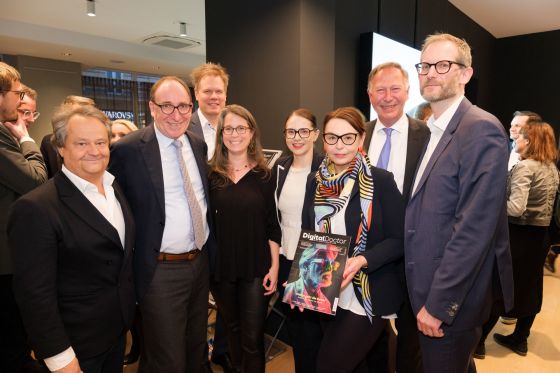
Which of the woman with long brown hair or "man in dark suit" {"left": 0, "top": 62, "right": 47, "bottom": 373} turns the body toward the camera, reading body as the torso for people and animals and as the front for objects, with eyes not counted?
the woman with long brown hair

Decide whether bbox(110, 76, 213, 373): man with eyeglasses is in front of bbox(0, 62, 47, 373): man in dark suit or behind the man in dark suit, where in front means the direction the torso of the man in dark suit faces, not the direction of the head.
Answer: in front

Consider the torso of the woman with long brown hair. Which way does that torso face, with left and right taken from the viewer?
facing the viewer

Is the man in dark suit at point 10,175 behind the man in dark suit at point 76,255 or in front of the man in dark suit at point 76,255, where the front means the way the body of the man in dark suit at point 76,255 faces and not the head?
behind

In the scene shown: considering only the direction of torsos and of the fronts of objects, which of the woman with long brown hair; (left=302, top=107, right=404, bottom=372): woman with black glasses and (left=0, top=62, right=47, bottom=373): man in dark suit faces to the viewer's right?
the man in dark suit

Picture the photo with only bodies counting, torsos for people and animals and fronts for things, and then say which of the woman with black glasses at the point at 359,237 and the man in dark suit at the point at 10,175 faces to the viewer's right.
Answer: the man in dark suit

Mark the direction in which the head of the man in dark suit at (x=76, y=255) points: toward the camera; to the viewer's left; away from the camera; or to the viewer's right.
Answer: toward the camera

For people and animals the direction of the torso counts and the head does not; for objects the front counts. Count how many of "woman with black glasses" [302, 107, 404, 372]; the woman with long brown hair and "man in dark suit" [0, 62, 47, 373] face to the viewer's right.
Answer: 1

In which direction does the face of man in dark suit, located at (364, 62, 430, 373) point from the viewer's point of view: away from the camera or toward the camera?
toward the camera

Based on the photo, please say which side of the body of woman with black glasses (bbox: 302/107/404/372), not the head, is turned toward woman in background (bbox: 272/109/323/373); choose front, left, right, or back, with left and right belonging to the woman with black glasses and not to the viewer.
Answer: right

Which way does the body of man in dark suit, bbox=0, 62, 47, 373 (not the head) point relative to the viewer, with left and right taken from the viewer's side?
facing to the right of the viewer

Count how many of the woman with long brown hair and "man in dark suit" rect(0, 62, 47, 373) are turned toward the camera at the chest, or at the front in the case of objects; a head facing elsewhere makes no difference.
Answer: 1

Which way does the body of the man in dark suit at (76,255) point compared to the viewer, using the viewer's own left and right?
facing the viewer and to the right of the viewer

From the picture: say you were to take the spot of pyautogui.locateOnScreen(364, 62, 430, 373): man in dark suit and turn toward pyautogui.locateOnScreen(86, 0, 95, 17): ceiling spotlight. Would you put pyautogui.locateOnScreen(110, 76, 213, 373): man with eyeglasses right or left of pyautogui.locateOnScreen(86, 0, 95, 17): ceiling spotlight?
left
